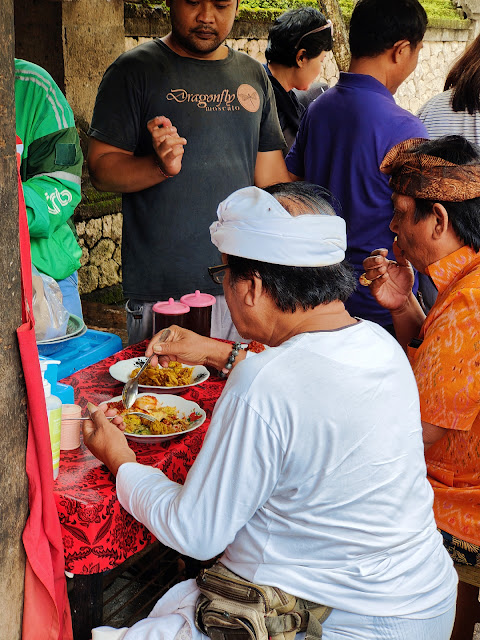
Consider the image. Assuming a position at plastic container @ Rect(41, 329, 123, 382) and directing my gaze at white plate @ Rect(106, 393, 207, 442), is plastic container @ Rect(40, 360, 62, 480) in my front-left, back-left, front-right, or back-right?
front-right

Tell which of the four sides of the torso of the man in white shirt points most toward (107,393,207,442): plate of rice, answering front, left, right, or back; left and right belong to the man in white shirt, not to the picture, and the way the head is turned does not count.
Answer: front

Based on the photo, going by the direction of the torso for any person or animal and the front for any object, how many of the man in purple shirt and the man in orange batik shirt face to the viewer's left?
1

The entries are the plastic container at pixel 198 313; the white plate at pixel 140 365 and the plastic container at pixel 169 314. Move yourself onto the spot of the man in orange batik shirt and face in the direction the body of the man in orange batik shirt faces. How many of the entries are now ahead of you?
3

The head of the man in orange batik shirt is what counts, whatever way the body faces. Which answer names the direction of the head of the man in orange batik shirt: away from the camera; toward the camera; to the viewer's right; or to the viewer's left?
to the viewer's left

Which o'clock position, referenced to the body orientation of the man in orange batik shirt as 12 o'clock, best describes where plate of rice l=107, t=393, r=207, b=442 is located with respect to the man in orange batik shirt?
The plate of rice is roughly at 11 o'clock from the man in orange batik shirt.

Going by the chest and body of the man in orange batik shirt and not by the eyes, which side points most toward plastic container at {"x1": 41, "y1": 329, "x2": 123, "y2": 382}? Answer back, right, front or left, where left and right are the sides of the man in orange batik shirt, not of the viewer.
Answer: front

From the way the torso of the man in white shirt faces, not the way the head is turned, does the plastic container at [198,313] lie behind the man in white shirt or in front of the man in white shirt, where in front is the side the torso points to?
in front

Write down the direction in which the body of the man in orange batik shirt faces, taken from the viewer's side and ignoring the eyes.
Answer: to the viewer's left

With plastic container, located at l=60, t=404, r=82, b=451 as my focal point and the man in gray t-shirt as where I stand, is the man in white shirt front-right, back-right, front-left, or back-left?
front-left

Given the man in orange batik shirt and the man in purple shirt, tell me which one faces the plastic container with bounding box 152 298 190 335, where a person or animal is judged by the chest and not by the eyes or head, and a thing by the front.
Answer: the man in orange batik shirt

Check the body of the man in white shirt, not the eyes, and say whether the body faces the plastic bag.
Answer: yes

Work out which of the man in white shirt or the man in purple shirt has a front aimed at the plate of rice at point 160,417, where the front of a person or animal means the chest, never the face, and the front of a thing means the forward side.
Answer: the man in white shirt
